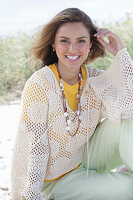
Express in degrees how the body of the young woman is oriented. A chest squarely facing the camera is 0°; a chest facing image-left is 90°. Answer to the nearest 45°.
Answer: approximately 315°
